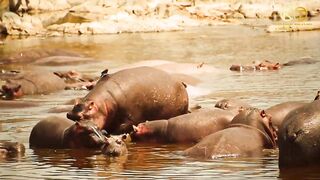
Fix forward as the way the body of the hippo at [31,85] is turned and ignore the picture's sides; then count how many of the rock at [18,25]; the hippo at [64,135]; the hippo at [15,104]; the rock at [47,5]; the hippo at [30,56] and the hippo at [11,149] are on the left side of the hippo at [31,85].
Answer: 3

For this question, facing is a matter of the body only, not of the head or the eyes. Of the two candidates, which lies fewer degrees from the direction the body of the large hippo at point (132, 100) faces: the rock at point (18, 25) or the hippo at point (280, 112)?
the rock

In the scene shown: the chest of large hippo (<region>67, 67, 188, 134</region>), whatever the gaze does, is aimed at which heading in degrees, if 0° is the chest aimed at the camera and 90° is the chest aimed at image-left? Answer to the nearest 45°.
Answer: approximately 90°

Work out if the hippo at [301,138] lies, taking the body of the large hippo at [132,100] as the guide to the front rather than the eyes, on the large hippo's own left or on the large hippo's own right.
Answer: on the large hippo's own left

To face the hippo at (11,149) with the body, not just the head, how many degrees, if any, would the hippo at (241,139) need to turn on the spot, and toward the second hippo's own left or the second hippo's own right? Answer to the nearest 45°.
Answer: approximately 180°

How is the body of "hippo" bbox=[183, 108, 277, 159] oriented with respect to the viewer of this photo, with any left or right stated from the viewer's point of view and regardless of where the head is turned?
facing to the right of the viewer
